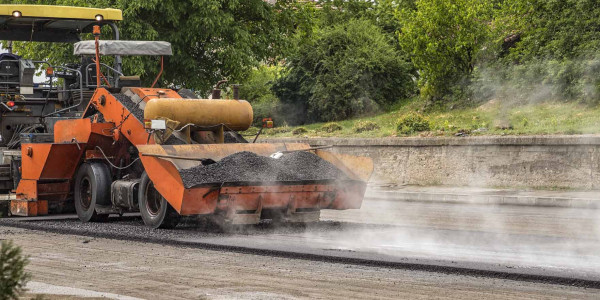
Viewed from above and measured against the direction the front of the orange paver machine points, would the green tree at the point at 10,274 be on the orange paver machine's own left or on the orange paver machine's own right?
on the orange paver machine's own right

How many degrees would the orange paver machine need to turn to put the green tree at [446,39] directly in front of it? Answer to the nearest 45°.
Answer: approximately 90° to its left

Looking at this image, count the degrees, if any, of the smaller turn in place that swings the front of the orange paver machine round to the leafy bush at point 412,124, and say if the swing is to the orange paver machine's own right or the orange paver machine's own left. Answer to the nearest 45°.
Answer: approximately 90° to the orange paver machine's own left

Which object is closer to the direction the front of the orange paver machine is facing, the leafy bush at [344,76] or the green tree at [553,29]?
the green tree

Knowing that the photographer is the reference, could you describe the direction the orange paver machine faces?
facing the viewer and to the right of the viewer

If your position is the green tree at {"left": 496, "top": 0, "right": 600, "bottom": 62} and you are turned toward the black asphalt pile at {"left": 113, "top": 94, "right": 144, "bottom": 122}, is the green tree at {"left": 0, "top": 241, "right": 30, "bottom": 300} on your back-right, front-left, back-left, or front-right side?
front-left

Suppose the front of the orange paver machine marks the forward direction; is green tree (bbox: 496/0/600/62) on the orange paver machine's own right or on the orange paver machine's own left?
on the orange paver machine's own left

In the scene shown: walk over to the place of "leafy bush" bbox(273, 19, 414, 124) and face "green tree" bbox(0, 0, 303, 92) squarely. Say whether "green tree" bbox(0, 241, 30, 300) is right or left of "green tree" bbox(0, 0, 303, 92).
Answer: left
